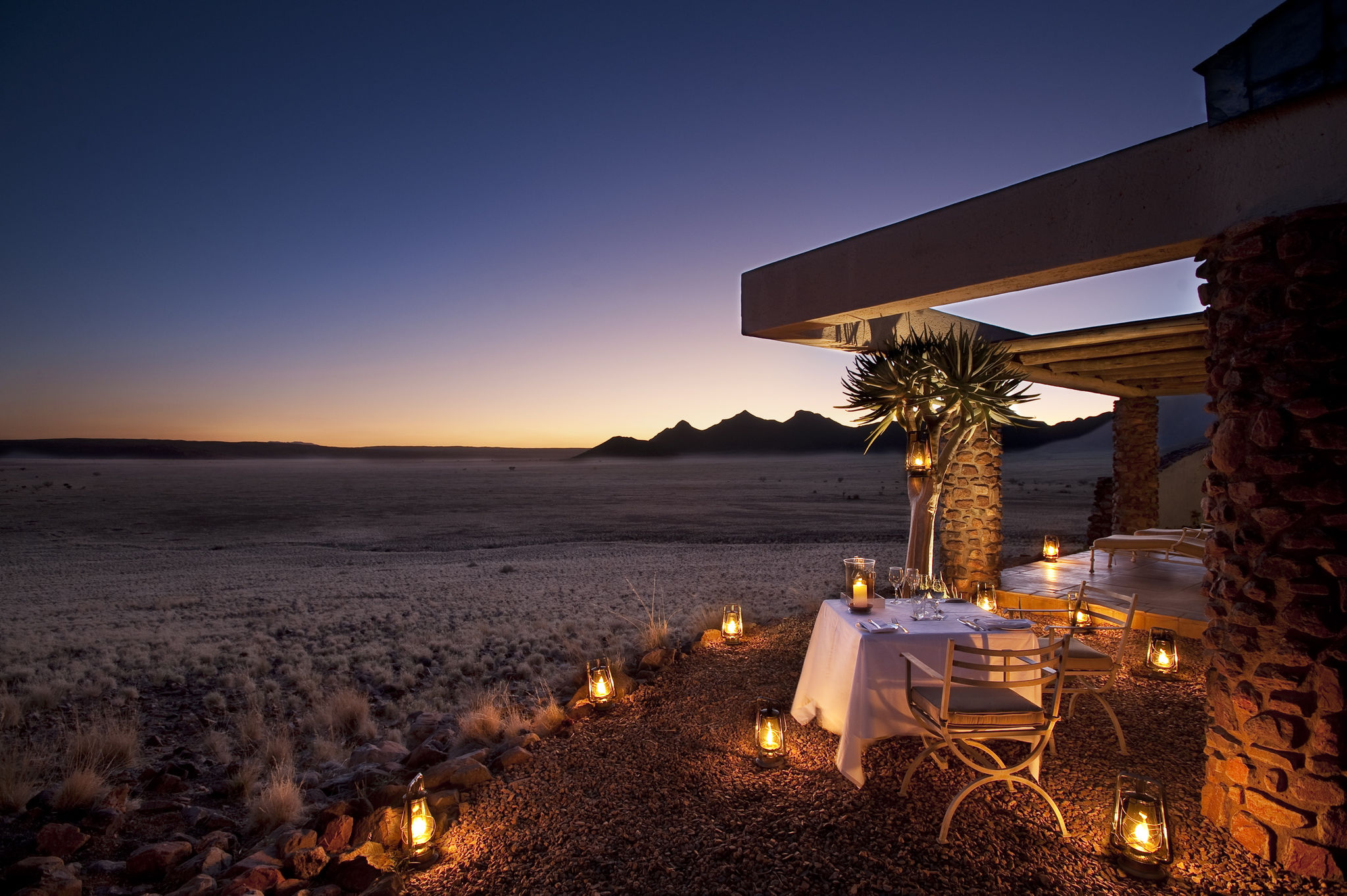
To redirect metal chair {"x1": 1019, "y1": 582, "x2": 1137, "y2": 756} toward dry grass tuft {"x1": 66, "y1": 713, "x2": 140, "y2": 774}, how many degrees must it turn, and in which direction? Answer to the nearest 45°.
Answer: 0° — it already faces it

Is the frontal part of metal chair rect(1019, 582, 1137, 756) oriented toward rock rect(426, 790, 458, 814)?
yes

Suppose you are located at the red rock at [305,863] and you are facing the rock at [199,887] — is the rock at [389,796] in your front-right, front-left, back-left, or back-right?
back-right

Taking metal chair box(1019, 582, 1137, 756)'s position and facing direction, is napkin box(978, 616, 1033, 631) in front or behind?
in front

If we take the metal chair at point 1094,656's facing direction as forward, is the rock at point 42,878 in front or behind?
in front

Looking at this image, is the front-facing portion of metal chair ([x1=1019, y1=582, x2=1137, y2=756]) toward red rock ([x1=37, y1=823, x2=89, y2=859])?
yes

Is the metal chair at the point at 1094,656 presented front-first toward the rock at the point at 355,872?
yes

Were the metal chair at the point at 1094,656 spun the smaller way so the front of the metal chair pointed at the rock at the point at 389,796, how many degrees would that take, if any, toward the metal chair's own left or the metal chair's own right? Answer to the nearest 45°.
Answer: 0° — it already faces it

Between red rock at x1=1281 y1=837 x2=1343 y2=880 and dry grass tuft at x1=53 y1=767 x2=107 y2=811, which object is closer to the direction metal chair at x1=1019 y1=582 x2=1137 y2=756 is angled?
the dry grass tuft

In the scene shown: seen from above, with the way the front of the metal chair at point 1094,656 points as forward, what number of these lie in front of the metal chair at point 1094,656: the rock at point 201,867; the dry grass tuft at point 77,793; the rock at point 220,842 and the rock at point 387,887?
4

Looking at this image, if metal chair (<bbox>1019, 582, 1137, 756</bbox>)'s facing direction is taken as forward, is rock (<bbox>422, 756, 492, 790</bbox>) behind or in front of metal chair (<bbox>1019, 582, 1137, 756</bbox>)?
in front

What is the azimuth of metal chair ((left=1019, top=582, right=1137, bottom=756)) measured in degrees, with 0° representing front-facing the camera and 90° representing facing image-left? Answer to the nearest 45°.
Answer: approximately 45°
